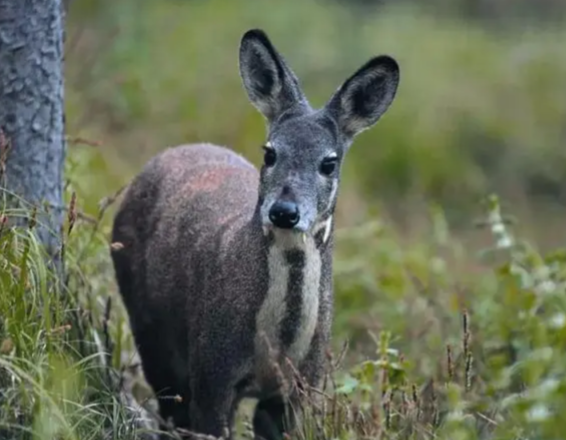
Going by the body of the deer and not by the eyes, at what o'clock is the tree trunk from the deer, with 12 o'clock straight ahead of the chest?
The tree trunk is roughly at 5 o'clock from the deer.

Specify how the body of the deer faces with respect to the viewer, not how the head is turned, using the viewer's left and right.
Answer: facing the viewer and to the right of the viewer
